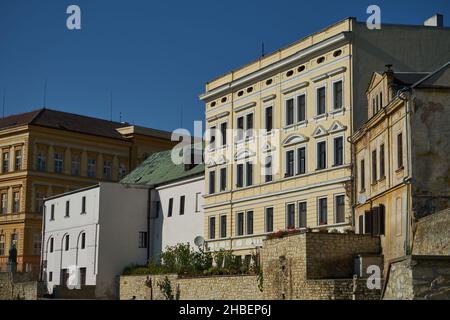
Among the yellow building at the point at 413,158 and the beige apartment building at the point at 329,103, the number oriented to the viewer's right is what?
0

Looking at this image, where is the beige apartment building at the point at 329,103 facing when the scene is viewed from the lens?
facing the viewer and to the left of the viewer

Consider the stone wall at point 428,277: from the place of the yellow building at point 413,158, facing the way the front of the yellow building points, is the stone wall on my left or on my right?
on my left

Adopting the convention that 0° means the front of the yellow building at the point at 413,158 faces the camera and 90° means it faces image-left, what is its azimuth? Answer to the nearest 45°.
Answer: approximately 45°

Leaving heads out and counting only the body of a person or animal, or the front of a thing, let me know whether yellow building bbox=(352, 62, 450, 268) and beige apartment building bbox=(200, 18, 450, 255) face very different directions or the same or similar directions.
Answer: same or similar directions

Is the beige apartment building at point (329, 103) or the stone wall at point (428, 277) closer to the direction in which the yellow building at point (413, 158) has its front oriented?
the stone wall

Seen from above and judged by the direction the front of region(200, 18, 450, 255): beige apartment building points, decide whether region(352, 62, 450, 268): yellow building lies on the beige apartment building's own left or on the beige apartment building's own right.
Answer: on the beige apartment building's own left

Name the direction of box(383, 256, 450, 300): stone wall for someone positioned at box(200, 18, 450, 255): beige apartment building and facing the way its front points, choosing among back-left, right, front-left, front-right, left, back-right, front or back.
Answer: front-left
